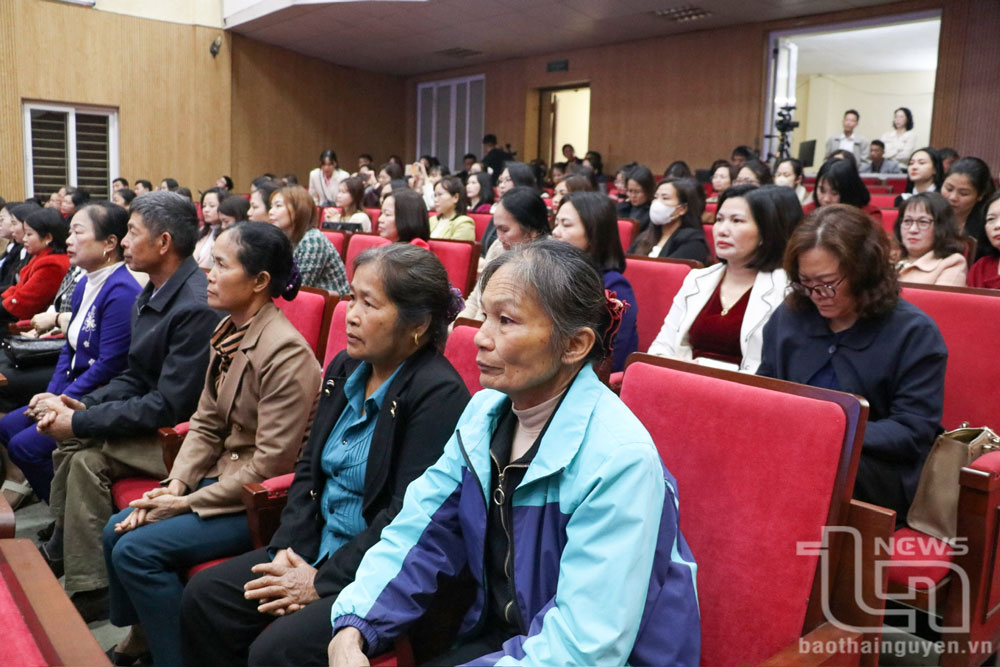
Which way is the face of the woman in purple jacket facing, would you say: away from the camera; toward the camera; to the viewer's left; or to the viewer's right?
to the viewer's left

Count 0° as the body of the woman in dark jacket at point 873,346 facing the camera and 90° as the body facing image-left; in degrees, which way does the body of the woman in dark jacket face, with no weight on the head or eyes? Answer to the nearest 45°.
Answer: approximately 45°

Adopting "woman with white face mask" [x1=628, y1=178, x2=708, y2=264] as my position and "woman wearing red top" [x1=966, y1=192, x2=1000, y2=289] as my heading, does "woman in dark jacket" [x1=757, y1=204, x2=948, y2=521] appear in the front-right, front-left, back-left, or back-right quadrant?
front-right

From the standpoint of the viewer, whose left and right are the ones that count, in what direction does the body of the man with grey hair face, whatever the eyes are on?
facing to the left of the viewer

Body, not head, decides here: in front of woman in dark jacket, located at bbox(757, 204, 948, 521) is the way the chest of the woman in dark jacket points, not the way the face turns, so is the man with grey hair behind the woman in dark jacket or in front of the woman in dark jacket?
in front

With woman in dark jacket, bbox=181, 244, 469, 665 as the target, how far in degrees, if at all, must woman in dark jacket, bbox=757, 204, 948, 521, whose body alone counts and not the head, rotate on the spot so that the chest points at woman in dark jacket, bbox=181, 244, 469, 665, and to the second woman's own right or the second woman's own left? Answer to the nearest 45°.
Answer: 0° — they already face them

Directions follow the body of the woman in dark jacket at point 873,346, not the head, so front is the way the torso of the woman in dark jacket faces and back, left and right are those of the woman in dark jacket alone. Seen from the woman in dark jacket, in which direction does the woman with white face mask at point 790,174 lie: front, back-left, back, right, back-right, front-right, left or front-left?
back-right

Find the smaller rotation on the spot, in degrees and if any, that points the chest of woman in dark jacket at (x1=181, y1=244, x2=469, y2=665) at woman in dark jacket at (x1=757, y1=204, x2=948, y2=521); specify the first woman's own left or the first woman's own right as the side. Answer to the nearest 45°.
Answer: approximately 135° to the first woman's own left

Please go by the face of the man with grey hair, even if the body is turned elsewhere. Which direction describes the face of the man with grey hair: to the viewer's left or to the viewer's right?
to the viewer's left

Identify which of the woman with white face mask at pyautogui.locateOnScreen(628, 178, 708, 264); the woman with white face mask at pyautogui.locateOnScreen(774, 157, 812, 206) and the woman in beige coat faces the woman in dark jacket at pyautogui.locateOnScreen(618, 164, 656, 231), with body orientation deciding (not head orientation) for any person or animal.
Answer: the woman with white face mask at pyautogui.locateOnScreen(774, 157, 812, 206)

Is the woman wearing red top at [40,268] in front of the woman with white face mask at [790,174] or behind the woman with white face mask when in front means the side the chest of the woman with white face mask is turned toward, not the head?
in front

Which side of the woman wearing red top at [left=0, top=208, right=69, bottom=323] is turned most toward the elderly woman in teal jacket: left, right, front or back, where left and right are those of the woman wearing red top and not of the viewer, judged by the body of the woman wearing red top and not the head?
left

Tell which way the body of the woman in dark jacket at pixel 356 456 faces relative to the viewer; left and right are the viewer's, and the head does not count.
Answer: facing the viewer and to the left of the viewer

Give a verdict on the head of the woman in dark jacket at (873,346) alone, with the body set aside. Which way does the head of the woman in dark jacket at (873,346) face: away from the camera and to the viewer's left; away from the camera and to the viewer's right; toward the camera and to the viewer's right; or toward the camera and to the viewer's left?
toward the camera and to the viewer's left
